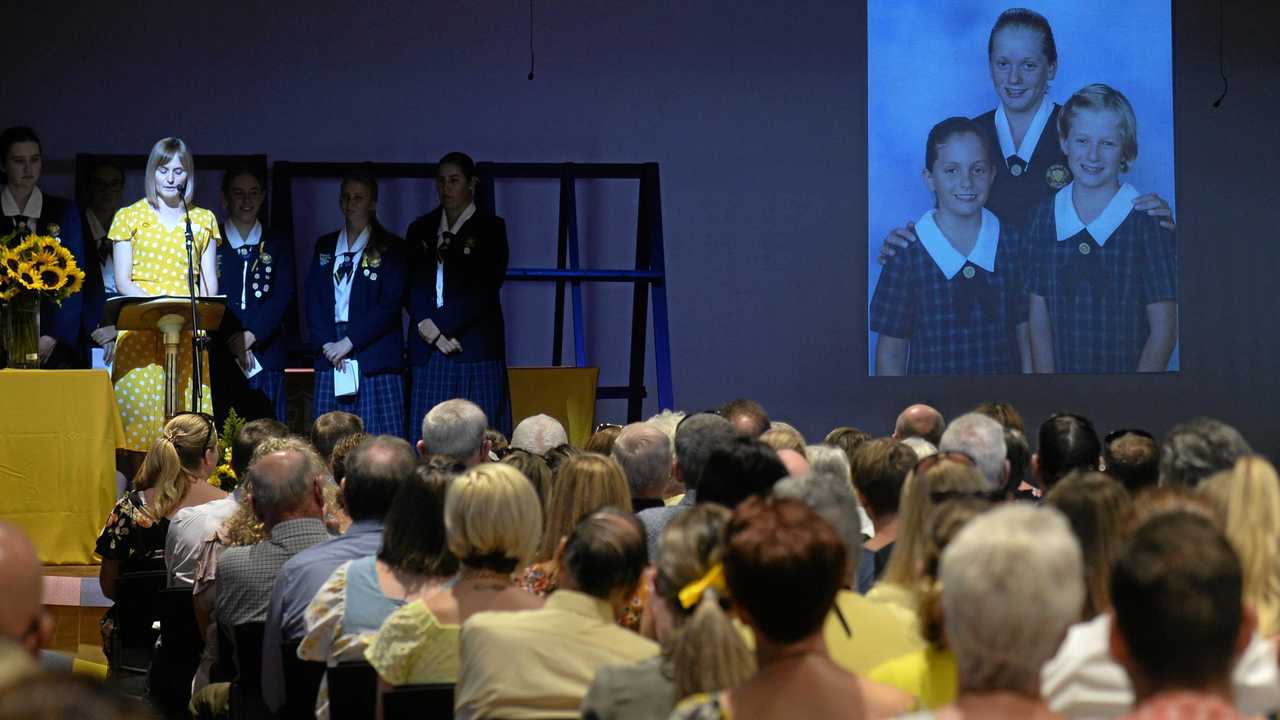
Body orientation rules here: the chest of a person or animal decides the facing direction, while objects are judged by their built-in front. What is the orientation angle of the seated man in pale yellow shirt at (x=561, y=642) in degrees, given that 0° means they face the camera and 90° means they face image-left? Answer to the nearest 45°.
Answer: approximately 225°

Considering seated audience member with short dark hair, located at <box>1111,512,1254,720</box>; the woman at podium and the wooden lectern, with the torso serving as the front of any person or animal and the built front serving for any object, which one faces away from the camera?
the seated audience member with short dark hair

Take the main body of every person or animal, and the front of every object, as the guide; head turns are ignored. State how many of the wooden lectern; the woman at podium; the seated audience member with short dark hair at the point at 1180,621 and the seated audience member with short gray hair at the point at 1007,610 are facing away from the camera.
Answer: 2

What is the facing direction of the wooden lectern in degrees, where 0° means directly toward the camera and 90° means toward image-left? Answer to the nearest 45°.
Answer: approximately 0°

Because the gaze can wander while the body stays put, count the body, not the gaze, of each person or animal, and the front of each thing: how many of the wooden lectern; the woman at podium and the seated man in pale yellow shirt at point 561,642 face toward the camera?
2

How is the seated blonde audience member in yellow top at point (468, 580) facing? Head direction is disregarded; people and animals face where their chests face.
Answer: away from the camera

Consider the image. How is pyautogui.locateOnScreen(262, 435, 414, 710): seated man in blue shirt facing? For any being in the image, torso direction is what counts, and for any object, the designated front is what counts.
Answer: away from the camera

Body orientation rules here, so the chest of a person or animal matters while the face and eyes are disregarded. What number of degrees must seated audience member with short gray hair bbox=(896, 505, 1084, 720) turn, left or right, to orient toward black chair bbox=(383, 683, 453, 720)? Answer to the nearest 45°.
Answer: approximately 45° to their left

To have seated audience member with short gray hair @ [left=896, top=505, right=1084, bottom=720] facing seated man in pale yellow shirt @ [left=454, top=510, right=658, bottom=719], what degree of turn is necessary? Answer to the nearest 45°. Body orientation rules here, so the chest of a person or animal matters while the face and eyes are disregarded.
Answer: approximately 45° to their left

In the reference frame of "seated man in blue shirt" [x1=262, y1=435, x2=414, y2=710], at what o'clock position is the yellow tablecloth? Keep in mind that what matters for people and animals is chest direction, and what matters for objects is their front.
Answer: The yellow tablecloth is roughly at 11 o'clock from the seated man in blue shirt.

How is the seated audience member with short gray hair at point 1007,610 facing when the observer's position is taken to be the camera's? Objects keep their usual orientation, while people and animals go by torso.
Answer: facing away from the viewer

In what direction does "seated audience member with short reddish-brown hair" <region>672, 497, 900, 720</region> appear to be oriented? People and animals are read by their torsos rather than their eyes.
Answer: away from the camera
